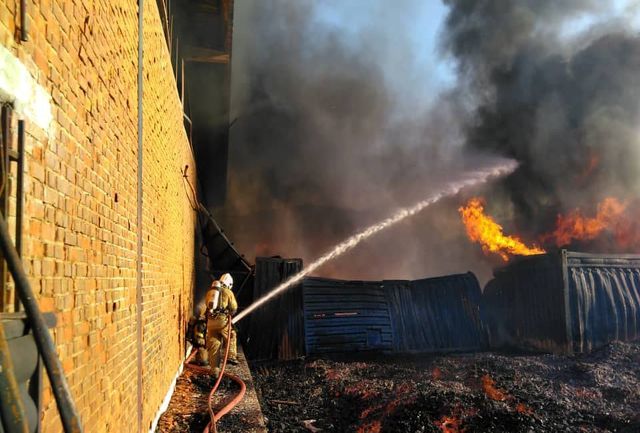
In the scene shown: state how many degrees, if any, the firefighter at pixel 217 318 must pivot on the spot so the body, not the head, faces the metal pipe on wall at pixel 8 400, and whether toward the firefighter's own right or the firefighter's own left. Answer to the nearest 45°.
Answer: approximately 135° to the firefighter's own right

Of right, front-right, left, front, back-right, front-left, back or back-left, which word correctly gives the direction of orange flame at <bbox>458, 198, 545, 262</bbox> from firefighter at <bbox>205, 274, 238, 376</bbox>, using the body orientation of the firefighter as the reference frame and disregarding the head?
front

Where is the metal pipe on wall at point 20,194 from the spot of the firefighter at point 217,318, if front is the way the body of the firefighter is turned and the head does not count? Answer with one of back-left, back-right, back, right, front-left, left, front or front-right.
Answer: back-right

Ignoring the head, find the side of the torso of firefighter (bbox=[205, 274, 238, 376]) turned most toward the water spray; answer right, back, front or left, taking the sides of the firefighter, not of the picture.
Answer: front

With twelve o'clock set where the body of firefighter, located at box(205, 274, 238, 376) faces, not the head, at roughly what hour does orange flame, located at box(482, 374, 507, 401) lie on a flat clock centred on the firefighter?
The orange flame is roughly at 2 o'clock from the firefighter.

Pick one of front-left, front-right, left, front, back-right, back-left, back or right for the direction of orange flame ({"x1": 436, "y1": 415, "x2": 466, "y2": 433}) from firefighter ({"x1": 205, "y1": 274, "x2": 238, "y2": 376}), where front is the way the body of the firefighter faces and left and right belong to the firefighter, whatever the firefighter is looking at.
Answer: right

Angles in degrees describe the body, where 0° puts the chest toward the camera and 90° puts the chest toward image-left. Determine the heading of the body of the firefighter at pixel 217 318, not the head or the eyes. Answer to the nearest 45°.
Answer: approximately 225°

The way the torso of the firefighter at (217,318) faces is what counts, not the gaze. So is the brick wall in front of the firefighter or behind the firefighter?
behind
